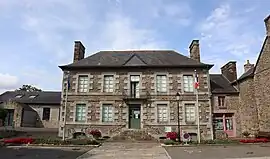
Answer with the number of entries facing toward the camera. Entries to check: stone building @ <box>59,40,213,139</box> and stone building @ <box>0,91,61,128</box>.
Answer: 2

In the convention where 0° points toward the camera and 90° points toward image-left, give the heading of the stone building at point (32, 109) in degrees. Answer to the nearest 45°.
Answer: approximately 0°

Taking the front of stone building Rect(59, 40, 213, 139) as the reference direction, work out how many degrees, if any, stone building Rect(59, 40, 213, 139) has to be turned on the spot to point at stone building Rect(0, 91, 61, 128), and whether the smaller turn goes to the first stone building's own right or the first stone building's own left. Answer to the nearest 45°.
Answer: approximately 135° to the first stone building's own right

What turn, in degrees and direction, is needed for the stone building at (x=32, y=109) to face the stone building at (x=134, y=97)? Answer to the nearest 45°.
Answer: approximately 45° to its left
